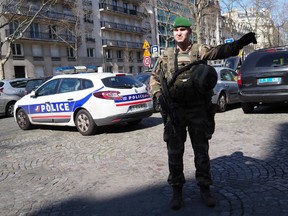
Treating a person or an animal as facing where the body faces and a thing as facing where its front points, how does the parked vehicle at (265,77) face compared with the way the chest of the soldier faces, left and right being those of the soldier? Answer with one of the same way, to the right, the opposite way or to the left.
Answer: the opposite way

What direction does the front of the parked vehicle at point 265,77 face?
away from the camera

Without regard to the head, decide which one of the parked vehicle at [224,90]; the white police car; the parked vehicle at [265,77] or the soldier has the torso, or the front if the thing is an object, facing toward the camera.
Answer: the soldier

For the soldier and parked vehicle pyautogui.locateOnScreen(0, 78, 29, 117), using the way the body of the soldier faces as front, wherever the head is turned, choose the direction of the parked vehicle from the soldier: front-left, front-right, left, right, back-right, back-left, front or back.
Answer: back-right

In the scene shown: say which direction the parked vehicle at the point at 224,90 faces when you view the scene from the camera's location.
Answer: facing away from the viewer and to the right of the viewer

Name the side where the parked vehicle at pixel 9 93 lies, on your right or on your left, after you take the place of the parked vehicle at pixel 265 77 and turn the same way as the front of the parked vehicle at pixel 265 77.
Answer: on your left

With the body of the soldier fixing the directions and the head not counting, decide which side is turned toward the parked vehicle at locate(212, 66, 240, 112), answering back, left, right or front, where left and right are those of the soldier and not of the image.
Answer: back

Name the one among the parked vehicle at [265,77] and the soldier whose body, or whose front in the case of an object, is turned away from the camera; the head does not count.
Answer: the parked vehicle

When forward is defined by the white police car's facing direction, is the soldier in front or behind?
behind

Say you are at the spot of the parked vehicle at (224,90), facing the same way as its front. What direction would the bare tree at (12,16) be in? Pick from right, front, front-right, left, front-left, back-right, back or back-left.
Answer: left

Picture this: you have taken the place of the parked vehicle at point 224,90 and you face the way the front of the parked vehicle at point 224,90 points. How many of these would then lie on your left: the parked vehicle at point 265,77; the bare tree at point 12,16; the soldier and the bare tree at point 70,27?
2
